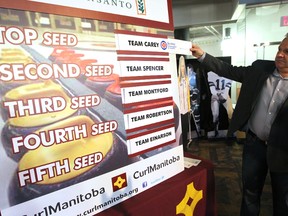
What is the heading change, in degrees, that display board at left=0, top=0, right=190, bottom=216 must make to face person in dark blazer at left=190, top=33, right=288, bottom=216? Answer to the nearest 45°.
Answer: approximately 45° to its left

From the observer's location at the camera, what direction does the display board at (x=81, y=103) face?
facing the viewer and to the right of the viewer
